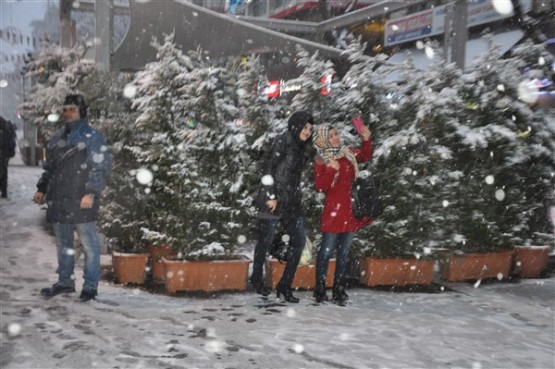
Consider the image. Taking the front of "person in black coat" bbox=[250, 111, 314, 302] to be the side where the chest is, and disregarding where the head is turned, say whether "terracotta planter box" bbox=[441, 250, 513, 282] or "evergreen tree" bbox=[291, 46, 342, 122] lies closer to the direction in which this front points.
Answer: the terracotta planter box

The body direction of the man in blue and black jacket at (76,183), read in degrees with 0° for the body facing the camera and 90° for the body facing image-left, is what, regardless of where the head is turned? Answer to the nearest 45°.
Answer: approximately 45°

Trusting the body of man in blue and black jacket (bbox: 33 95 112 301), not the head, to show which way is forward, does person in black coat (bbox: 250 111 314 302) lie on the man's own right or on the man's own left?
on the man's own left

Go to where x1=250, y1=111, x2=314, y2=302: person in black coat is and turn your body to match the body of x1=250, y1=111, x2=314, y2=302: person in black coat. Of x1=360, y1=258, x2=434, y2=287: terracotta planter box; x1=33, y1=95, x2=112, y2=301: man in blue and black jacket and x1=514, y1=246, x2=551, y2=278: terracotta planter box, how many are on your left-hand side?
2

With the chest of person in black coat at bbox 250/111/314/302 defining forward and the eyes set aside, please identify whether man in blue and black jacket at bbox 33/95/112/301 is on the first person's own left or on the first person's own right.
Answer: on the first person's own right

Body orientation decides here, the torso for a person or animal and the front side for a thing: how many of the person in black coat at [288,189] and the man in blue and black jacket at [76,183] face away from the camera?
0

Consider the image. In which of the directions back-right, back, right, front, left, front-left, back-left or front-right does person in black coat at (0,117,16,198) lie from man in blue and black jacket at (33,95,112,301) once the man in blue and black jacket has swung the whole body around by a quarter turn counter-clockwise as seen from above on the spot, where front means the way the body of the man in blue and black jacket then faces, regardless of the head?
back-left

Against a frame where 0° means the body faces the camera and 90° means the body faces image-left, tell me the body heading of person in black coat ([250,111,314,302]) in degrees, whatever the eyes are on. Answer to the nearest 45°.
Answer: approximately 315°

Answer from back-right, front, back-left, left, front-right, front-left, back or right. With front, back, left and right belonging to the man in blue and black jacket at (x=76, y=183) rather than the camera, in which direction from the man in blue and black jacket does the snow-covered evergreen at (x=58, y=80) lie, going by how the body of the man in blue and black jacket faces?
back-right

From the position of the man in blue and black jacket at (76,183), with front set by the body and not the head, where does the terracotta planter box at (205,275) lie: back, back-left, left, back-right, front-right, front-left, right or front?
back-left
